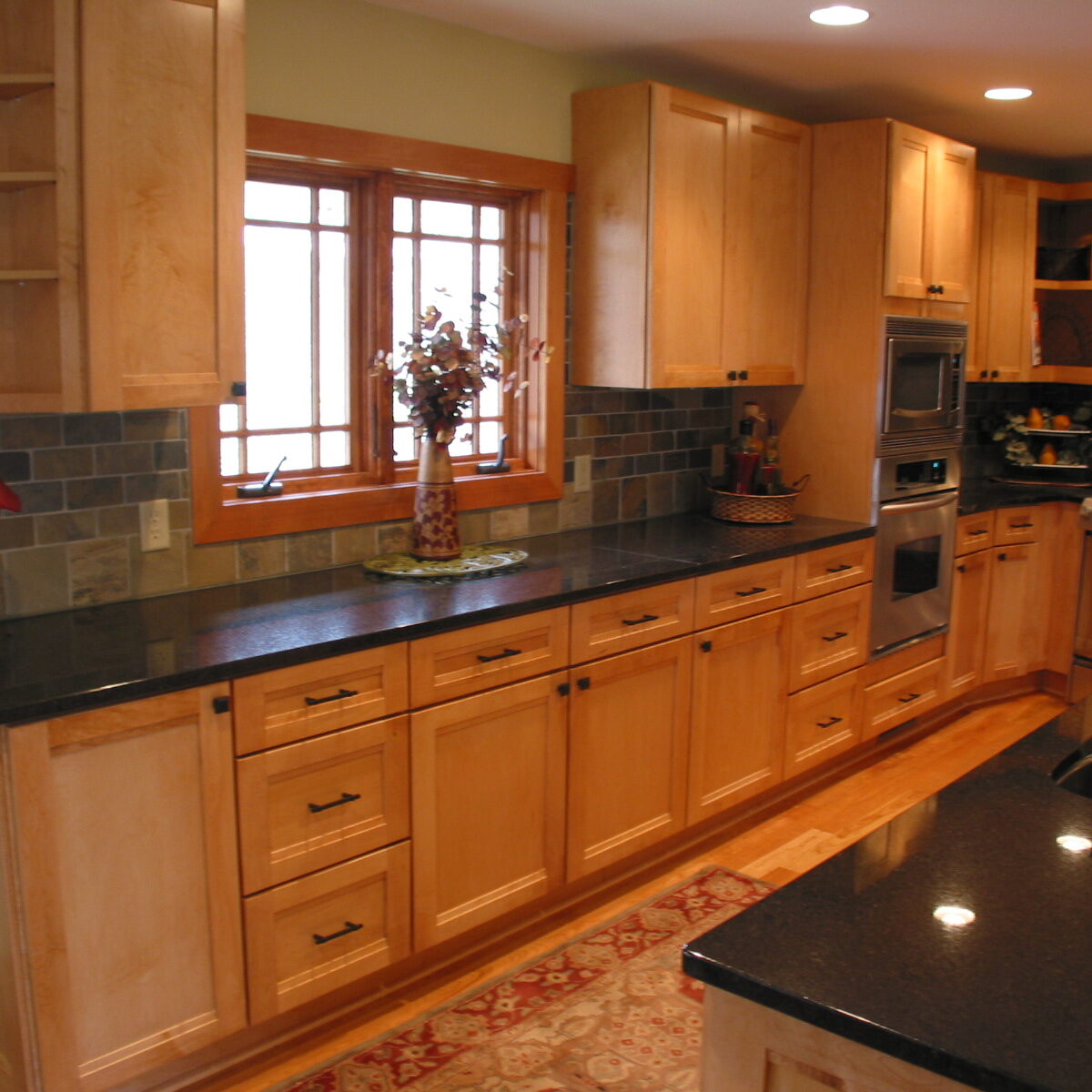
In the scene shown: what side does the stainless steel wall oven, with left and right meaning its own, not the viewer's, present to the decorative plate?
right

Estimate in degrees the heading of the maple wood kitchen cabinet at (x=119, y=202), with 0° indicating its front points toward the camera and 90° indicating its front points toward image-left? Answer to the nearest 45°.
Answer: approximately 315°

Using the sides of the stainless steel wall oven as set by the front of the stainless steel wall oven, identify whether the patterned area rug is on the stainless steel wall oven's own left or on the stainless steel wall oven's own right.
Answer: on the stainless steel wall oven's own right

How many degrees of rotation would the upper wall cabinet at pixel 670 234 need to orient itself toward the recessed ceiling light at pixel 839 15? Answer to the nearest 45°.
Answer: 0° — it already faces it

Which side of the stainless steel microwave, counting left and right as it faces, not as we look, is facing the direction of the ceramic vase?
right

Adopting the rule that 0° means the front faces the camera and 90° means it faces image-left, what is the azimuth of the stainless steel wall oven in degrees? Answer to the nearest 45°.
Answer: approximately 315°

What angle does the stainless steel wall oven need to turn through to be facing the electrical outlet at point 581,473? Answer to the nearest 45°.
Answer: approximately 90° to its right

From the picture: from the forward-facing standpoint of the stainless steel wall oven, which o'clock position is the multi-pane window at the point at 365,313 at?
The multi-pane window is roughly at 3 o'clock from the stainless steel wall oven.

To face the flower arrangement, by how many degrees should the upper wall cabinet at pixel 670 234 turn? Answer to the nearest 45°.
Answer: approximately 90° to its right
